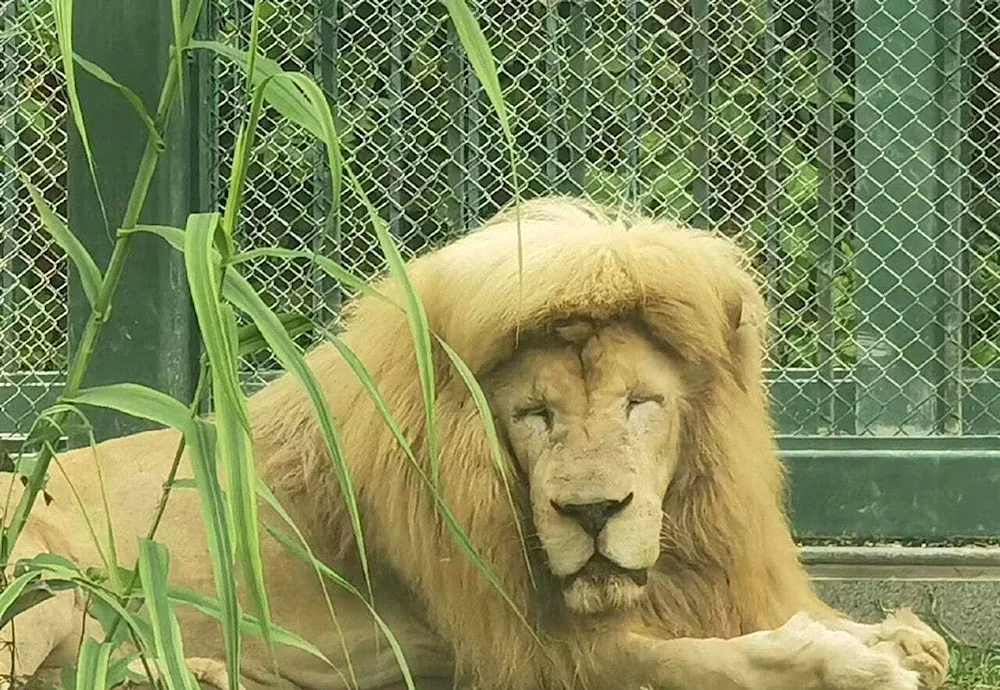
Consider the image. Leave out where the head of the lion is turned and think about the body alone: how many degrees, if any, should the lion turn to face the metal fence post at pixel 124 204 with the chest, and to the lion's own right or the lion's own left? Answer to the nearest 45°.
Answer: approximately 180°

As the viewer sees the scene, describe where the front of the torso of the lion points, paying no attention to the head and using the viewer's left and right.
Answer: facing the viewer and to the right of the viewer
